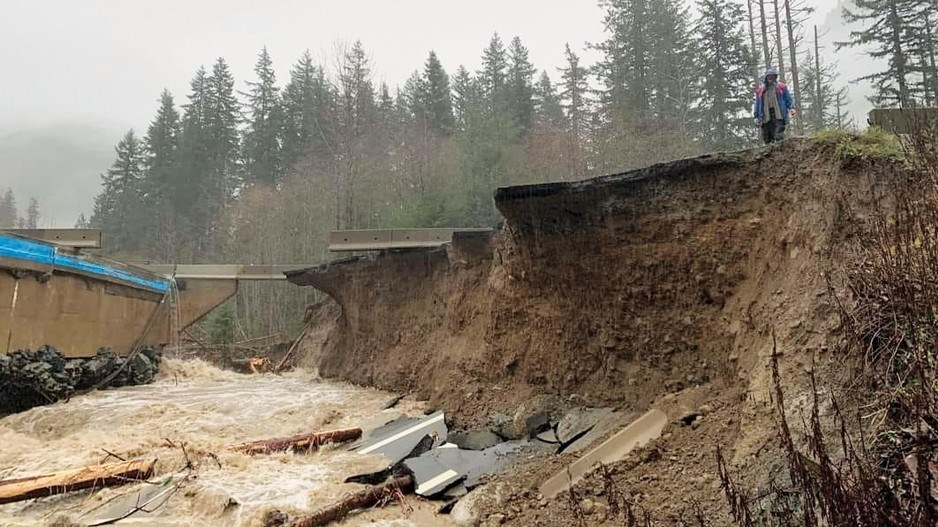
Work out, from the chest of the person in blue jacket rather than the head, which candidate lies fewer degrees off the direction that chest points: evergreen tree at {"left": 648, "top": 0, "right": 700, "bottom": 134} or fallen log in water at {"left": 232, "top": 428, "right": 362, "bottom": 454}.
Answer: the fallen log in water

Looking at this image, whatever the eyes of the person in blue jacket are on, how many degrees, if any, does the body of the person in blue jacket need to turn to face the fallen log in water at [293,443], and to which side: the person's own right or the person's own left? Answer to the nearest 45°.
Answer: approximately 45° to the person's own right

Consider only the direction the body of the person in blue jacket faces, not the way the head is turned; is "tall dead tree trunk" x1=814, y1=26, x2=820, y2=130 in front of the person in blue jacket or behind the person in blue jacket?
behind

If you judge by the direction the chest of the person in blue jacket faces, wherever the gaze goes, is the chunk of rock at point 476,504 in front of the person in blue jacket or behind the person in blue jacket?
in front

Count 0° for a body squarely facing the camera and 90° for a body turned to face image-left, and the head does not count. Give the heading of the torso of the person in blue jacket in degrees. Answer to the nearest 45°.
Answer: approximately 0°

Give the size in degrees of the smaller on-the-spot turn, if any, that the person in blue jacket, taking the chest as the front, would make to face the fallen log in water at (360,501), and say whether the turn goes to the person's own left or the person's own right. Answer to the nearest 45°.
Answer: approximately 45° to the person's own right

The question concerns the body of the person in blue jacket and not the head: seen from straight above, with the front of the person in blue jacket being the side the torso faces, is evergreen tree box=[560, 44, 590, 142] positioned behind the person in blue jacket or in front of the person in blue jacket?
behind

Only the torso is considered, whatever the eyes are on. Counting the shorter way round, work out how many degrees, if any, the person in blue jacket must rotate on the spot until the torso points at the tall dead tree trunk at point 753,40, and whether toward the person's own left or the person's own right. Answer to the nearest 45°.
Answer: approximately 180°

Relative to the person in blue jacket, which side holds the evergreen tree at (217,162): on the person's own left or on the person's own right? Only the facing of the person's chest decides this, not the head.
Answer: on the person's own right

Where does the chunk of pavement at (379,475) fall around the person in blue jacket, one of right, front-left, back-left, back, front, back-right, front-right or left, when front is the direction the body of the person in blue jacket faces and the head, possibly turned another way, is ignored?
front-right

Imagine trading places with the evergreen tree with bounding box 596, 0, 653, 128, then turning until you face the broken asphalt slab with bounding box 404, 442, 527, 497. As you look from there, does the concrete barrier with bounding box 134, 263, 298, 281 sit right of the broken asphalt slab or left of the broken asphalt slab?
right

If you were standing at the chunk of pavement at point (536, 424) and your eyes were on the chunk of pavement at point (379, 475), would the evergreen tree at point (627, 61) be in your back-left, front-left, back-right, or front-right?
back-right
